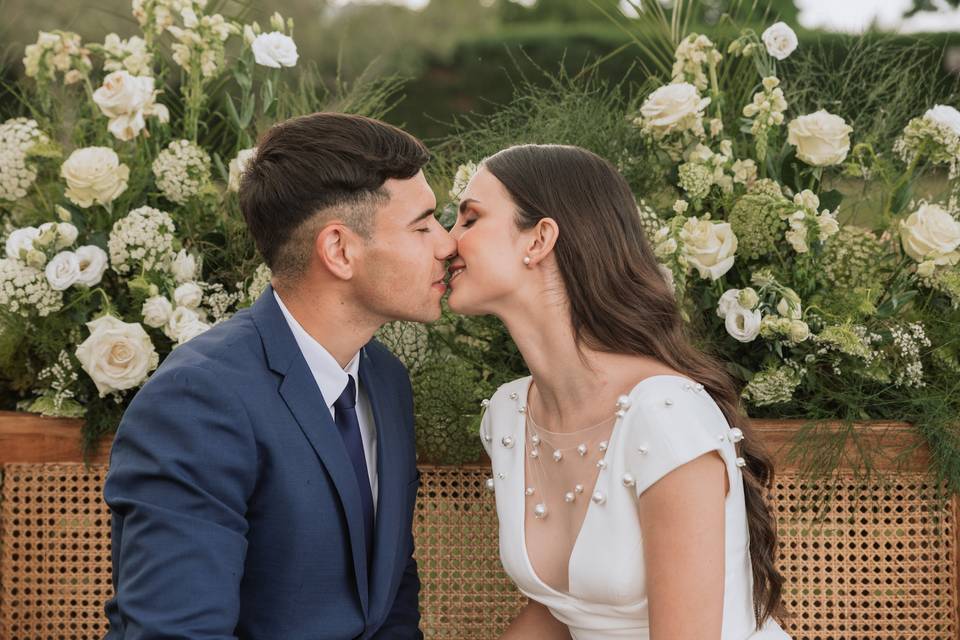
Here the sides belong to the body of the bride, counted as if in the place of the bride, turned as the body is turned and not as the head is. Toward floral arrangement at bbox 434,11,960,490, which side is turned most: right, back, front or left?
back

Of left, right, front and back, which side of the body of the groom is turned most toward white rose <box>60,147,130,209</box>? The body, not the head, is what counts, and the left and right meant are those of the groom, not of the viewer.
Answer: back

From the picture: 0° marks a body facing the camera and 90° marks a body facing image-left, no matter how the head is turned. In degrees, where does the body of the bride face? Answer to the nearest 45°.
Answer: approximately 45°

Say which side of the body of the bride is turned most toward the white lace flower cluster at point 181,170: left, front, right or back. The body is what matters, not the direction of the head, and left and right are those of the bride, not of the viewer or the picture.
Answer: right

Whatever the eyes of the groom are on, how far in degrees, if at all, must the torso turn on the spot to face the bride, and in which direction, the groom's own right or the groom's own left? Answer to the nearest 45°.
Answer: approximately 45° to the groom's own left

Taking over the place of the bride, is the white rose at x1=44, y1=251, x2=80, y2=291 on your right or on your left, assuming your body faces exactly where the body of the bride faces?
on your right

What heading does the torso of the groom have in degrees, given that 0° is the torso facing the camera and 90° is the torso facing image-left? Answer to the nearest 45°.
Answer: approximately 315°

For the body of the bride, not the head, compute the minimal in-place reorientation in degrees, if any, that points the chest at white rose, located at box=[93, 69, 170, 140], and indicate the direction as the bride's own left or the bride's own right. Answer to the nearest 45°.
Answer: approximately 90° to the bride's own right

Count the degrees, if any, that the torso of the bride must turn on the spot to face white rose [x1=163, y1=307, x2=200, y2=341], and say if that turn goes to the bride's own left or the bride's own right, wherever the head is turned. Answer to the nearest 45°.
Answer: approximately 45° to the bride's own right

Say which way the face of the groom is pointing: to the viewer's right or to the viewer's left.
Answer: to the viewer's right

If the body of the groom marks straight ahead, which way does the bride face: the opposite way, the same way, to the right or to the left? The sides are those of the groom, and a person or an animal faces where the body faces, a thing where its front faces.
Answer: to the right

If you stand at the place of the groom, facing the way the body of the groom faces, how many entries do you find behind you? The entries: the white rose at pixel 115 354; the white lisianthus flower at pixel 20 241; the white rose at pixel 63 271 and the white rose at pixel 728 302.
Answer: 3

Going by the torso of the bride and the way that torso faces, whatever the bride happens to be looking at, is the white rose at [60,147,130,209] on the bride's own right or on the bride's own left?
on the bride's own right

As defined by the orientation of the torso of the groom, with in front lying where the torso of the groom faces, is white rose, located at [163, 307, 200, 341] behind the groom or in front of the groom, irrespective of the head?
behind
